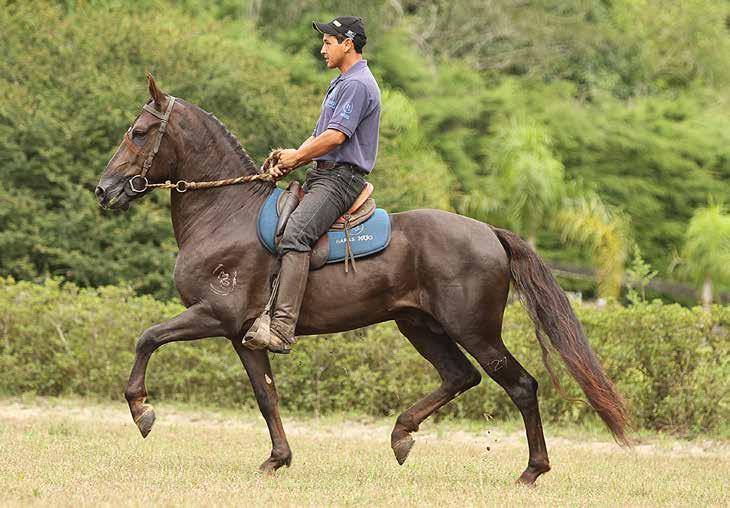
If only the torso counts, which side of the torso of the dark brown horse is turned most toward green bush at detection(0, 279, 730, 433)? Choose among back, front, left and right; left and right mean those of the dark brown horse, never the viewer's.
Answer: right

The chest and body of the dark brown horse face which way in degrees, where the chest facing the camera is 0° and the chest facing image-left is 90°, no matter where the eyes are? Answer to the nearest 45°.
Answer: approximately 90°

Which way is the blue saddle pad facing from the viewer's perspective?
to the viewer's left

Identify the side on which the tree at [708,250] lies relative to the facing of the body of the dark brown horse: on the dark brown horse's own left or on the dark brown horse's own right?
on the dark brown horse's own right

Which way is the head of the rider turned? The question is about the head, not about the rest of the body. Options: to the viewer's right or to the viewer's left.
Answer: to the viewer's left

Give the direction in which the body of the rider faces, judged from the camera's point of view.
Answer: to the viewer's left

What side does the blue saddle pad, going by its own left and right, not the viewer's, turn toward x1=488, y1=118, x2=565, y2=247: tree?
right
